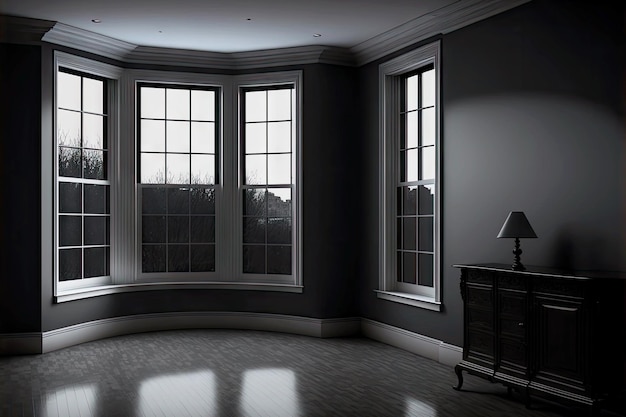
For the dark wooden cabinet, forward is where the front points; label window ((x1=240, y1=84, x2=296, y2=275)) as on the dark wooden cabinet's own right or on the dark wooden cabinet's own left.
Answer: on the dark wooden cabinet's own right

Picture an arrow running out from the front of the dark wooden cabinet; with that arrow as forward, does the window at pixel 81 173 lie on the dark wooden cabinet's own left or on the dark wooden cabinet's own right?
on the dark wooden cabinet's own right

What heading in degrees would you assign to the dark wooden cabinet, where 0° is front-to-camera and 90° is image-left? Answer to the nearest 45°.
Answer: approximately 45°

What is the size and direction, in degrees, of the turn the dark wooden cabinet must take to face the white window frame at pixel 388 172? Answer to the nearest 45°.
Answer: approximately 90° to its right

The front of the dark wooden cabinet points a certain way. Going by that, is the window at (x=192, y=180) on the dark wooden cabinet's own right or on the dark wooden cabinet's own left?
on the dark wooden cabinet's own right

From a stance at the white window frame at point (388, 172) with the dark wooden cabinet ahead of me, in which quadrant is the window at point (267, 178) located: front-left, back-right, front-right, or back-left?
back-right
